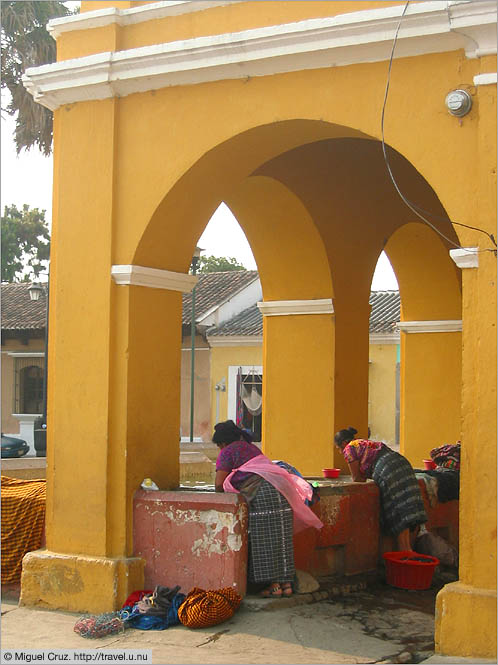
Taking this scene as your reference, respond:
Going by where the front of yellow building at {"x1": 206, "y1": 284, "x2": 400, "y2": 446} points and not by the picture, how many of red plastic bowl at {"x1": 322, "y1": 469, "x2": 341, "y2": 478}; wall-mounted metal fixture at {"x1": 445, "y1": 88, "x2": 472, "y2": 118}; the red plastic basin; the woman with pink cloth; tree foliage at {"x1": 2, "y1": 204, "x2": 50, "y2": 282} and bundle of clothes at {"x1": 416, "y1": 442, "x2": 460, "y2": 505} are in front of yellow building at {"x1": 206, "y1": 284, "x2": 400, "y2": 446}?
5

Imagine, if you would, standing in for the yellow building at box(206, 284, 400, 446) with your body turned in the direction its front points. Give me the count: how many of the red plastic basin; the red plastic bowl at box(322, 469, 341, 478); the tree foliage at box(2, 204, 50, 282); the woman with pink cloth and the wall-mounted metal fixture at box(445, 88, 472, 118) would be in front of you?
4

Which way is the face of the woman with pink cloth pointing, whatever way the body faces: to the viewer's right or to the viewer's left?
to the viewer's left

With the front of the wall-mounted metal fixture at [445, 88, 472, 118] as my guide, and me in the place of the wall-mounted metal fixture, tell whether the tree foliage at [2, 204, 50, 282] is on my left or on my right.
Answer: on my right

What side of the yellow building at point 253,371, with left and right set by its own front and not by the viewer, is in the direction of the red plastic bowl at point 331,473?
front

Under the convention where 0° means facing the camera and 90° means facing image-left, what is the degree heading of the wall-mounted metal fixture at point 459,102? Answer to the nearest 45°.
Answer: approximately 45°

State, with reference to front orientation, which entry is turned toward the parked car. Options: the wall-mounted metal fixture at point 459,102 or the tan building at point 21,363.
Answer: the tan building

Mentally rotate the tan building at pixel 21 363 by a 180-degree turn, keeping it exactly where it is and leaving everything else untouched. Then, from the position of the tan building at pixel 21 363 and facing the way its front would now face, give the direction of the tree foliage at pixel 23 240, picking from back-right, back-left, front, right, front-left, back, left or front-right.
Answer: front

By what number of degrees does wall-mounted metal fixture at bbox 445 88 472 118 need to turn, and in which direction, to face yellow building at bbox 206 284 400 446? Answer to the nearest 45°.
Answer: approximately 135° to its right

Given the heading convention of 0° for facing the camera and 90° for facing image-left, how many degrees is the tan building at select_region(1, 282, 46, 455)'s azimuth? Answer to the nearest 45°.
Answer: approximately 0°
